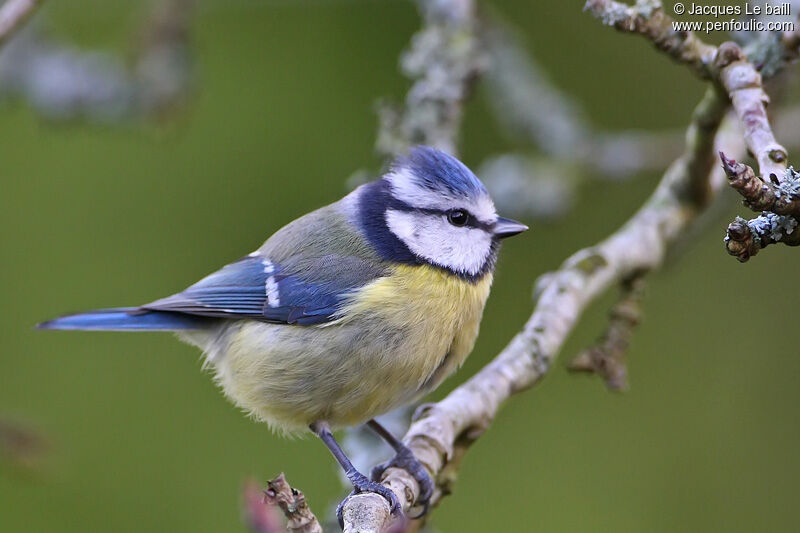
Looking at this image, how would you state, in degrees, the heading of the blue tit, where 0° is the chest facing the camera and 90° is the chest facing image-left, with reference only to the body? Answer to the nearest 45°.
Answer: approximately 270°

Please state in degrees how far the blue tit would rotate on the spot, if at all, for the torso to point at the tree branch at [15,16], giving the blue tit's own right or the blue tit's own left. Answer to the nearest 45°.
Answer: approximately 180°

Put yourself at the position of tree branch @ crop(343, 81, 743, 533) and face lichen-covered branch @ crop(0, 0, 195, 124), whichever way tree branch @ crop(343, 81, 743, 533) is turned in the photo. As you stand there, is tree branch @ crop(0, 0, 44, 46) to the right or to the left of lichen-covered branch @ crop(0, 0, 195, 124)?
left

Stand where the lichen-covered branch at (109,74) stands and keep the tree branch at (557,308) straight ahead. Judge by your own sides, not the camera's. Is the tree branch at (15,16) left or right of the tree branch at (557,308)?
right

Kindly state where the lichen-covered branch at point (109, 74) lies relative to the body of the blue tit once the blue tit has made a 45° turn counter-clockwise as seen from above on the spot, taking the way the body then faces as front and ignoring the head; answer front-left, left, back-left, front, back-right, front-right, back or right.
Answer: left
